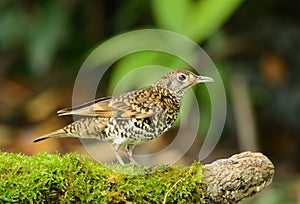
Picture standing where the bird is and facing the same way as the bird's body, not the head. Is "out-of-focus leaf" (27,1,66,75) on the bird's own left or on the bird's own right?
on the bird's own left

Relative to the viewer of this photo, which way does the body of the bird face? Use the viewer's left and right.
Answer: facing to the right of the viewer

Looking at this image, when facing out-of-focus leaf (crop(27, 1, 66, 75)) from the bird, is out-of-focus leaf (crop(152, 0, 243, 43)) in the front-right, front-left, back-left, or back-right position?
front-right
